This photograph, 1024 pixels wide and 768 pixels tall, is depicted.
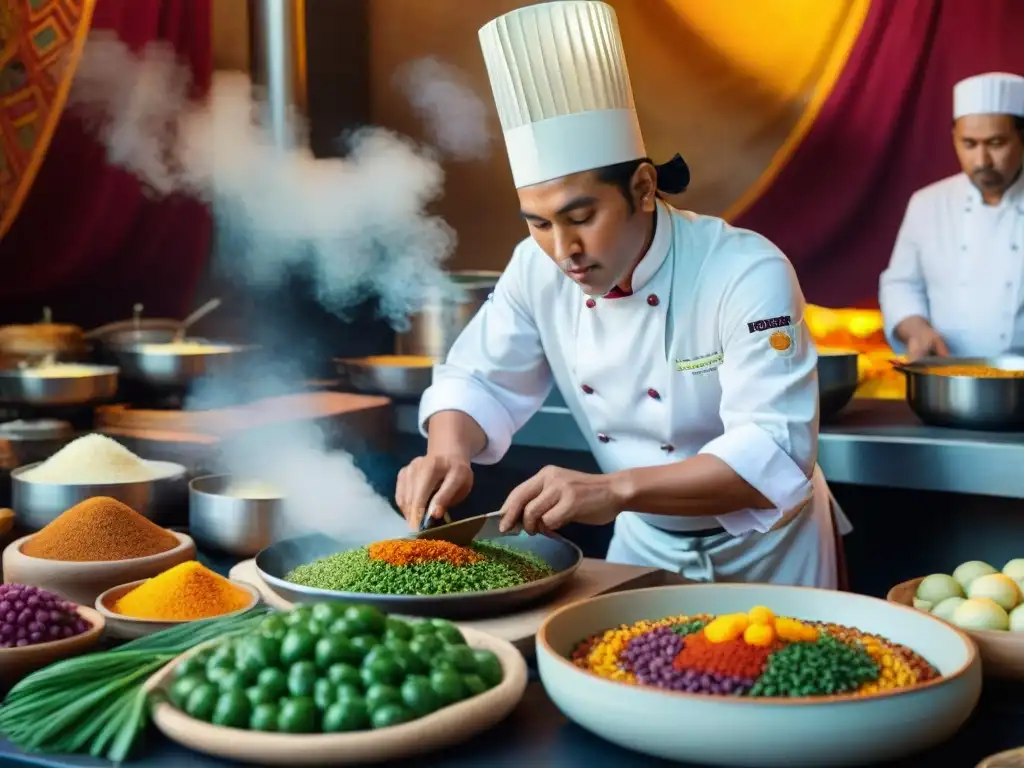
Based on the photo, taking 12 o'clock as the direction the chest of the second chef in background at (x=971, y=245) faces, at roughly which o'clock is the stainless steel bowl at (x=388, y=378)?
The stainless steel bowl is roughly at 2 o'clock from the second chef in background.

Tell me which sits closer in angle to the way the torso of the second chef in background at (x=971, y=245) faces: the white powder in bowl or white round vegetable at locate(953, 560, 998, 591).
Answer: the white round vegetable

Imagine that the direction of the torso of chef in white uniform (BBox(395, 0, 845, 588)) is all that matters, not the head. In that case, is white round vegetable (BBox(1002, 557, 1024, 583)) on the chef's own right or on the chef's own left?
on the chef's own left

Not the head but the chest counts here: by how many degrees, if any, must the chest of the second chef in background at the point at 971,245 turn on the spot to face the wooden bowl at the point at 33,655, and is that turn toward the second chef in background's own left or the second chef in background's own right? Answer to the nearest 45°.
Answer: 0° — they already face it

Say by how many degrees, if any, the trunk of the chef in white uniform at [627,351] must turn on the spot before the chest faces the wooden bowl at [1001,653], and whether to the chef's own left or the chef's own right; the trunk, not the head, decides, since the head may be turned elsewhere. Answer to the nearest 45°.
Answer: approximately 90° to the chef's own left

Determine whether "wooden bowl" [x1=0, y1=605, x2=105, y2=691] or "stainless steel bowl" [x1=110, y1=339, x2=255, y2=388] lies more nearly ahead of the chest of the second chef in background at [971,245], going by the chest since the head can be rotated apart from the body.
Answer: the wooden bowl

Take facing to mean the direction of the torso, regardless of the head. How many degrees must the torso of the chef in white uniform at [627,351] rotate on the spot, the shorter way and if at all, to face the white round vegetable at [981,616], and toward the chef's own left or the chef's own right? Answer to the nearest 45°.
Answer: approximately 90° to the chef's own left

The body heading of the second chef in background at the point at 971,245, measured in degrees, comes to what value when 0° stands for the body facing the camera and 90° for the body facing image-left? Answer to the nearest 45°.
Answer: approximately 0°

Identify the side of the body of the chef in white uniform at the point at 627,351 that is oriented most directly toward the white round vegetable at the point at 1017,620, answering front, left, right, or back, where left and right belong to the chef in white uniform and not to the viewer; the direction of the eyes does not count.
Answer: left

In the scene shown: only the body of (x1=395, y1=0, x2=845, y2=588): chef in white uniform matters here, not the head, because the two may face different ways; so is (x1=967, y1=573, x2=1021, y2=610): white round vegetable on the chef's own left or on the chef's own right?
on the chef's own left

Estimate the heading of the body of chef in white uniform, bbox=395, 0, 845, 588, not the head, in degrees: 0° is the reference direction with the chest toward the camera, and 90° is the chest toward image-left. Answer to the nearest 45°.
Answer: approximately 45°

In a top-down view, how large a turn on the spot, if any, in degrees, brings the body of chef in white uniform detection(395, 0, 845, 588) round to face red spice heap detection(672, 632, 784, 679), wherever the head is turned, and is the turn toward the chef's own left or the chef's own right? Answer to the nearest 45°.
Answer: approximately 45° to the chef's own left

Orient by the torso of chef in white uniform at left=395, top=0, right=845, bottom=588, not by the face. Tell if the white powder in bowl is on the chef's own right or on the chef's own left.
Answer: on the chef's own right
